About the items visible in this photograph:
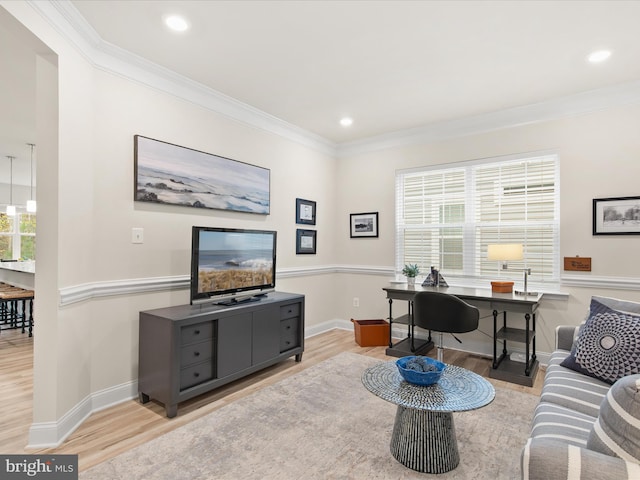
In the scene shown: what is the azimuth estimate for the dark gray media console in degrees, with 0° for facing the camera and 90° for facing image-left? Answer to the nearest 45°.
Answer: approximately 315°

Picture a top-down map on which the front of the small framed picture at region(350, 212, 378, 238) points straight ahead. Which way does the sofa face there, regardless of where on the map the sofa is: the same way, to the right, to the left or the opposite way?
to the right

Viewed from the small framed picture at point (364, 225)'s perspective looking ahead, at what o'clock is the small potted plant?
The small potted plant is roughly at 9 o'clock from the small framed picture.

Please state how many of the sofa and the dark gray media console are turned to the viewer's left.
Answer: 1

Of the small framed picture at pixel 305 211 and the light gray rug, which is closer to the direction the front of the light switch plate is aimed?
the light gray rug

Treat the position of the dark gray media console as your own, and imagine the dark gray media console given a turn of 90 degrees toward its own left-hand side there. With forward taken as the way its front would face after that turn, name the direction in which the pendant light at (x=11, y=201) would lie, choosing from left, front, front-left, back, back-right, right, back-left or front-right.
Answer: left

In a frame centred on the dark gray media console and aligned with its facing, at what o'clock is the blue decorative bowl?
The blue decorative bowl is roughly at 12 o'clock from the dark gray media console.

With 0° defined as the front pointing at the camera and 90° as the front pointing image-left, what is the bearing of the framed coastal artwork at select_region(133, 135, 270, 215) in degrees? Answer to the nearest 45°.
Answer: approximately 315°

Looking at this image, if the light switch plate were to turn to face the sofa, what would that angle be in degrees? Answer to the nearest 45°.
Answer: approximately 45° to its left
